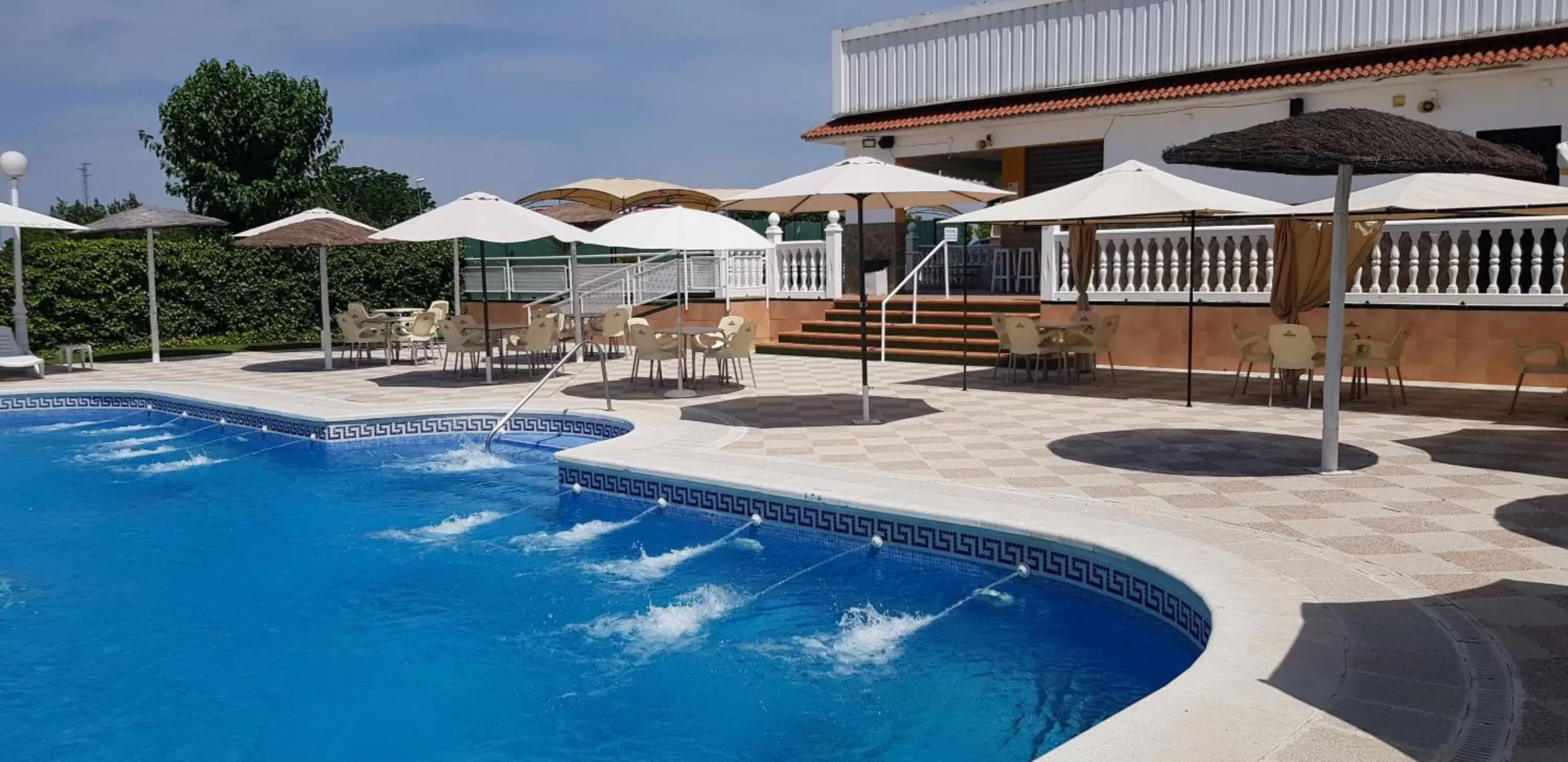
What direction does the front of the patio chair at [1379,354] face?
to the viewer's left

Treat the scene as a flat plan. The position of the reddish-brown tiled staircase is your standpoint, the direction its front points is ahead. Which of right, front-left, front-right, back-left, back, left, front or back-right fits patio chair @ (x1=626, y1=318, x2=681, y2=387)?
front-right

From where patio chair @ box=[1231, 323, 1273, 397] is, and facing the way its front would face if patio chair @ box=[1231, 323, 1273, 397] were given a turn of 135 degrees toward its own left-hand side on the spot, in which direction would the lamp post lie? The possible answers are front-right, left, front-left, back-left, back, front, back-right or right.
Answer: front-left

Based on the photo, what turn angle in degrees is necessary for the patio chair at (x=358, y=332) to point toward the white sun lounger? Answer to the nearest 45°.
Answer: approximately 135° to its left

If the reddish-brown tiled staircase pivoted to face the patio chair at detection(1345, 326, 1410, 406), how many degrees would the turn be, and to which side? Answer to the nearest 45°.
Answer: approximately 45° to its left

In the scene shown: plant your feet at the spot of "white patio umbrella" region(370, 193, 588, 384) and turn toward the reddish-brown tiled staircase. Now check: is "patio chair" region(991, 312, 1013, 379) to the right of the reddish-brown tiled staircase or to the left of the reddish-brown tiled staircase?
right

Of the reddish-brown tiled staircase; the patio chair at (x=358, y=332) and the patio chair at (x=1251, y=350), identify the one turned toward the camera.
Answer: the reddish-brown tiled staircase

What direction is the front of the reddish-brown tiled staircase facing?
toward the camera

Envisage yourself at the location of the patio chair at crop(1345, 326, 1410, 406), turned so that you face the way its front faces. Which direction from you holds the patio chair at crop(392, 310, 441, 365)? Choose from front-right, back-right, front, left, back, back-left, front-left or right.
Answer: front

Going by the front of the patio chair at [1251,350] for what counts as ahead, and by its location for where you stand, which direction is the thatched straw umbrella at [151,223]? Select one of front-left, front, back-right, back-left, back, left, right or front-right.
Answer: back

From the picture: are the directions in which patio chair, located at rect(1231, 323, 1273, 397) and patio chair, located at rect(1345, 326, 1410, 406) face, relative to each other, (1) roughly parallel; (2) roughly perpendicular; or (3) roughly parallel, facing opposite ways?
roughly parallel, facing opposite ways

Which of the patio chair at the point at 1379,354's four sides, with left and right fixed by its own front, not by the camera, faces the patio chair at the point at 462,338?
front

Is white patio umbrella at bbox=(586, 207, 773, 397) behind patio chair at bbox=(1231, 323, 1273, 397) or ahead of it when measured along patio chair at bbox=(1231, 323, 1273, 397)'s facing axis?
behind

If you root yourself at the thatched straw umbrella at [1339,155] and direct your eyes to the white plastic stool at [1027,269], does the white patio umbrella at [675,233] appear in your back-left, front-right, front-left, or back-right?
front-left

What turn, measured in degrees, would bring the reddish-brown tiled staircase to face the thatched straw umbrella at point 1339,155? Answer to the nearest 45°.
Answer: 0° — it already faces it

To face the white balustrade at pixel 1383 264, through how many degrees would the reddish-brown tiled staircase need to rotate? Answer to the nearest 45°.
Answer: approximately 45° to its left

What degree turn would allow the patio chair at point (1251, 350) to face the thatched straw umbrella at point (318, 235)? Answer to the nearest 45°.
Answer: approximately 180°

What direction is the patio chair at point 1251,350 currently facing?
to the viewer's right

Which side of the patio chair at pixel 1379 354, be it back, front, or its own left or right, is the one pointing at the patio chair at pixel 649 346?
front
